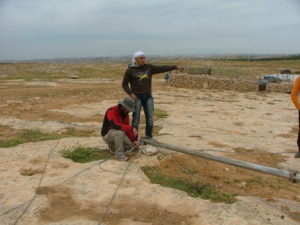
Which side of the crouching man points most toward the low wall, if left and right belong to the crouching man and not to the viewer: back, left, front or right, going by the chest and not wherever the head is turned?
left

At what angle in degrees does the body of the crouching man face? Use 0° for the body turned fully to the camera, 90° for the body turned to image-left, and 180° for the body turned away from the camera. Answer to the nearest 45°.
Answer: approximately 315°

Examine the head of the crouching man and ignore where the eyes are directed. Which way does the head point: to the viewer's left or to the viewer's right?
to the viewer's right

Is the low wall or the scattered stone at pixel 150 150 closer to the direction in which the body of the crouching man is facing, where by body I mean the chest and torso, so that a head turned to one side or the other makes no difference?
the scattered stone

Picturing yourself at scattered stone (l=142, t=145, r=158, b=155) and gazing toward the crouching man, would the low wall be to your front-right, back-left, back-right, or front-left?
back-right
